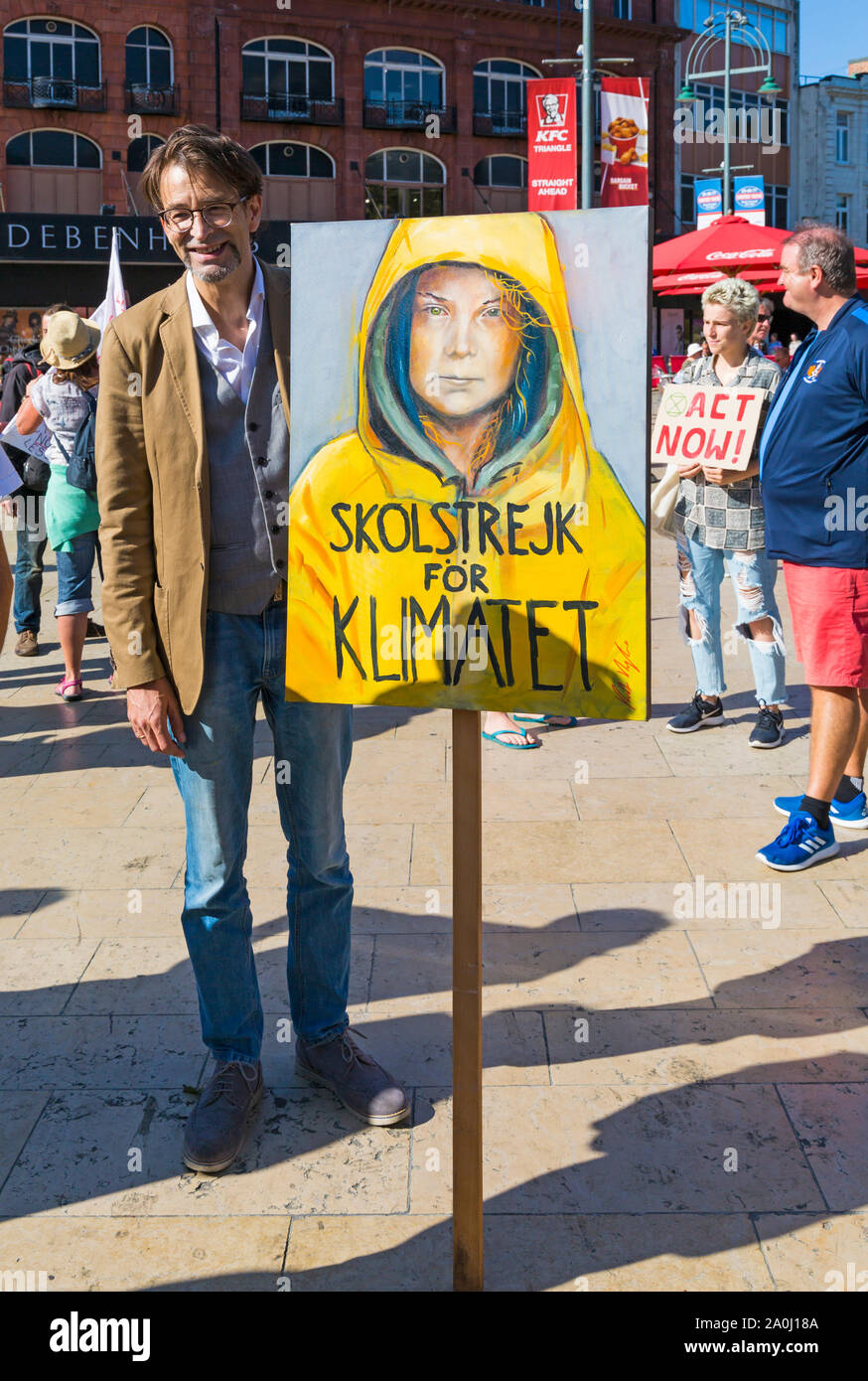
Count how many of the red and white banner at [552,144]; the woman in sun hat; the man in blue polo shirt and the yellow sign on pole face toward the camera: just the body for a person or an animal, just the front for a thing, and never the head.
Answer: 2

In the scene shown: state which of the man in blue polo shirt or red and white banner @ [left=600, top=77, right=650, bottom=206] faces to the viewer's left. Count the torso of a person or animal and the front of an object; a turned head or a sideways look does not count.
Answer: the man in blue polo shirt

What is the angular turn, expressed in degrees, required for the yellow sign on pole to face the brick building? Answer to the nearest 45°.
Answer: approximately 180°

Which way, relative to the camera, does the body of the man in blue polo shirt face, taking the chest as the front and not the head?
to the viewer's left

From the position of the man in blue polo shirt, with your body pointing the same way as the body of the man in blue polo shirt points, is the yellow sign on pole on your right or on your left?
on your left

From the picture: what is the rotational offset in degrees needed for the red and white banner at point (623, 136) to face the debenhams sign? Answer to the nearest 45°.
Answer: approximately 90° to its right

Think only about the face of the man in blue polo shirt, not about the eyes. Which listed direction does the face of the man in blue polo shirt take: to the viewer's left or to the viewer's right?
to the viewer's left

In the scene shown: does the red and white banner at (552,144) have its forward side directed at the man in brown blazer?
yes

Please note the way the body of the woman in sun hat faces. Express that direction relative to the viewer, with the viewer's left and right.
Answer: facing away from the viewer and to the left of the viewer

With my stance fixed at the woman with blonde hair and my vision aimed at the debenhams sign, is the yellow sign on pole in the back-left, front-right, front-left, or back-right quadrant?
back-left
